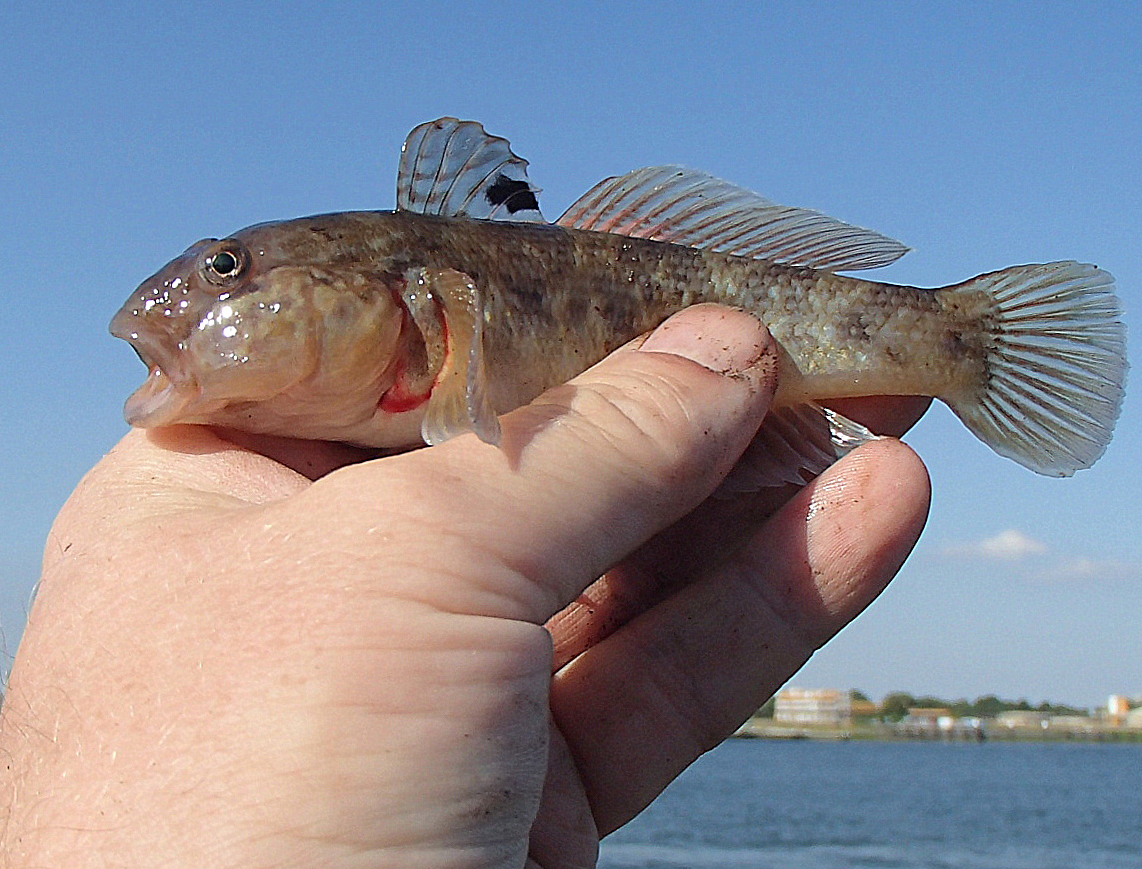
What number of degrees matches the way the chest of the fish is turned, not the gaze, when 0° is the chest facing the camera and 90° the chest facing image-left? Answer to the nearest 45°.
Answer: approximately 90°
